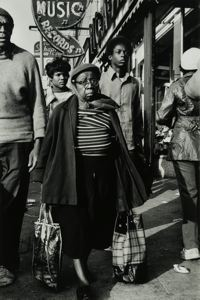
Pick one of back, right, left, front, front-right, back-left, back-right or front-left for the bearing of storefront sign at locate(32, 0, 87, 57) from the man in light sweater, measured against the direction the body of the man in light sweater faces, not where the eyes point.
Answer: back

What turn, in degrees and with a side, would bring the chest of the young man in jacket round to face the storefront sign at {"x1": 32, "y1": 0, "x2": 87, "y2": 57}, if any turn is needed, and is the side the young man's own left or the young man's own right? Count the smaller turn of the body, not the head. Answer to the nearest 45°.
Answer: approximately 180°

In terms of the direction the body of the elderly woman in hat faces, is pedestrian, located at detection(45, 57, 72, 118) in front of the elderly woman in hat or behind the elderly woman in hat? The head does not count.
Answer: behind

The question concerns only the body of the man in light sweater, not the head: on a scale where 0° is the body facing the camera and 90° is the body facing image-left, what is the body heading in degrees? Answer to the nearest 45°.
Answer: approximately 0°

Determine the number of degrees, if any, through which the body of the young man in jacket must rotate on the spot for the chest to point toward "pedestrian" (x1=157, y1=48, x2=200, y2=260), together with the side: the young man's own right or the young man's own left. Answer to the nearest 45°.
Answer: approximately 45° to the young man's own left

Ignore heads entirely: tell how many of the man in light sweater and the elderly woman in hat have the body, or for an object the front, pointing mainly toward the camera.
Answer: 2

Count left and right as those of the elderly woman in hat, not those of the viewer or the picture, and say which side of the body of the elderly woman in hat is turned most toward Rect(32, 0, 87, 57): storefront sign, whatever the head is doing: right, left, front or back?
back

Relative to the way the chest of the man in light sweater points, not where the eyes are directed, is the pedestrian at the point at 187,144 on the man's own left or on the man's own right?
on the man's own left

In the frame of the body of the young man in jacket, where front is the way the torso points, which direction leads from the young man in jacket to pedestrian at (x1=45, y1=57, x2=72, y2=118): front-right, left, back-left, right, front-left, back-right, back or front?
back-right

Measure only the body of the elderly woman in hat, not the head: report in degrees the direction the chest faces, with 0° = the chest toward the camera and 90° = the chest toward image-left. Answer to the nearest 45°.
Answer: approximately 0°

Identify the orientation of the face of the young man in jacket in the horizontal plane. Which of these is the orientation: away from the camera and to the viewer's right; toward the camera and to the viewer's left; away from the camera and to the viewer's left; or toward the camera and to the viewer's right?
toward the camera and to the viewer's right

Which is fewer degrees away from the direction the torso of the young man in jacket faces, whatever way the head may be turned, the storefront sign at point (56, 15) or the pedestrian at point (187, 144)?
the pedestrian

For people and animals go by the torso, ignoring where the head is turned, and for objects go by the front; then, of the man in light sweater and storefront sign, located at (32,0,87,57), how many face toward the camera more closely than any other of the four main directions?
2

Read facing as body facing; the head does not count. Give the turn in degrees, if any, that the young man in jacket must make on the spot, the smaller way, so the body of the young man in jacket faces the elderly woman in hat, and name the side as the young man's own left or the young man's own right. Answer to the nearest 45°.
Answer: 0° — they already face them
